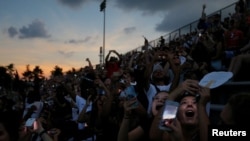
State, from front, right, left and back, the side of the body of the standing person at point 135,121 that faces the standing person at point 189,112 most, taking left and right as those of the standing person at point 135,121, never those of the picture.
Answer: left

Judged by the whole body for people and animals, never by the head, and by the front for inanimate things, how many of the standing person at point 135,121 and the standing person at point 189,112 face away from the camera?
0

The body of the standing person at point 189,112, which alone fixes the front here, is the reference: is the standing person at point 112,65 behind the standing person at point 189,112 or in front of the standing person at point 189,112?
behind

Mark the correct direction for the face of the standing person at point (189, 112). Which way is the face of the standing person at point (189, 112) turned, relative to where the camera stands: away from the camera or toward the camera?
toward the camera

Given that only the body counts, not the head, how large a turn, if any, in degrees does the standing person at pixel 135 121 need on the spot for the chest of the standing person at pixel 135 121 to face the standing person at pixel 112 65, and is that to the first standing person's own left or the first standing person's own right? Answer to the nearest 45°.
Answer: approximately 135° to the first standing person's own right

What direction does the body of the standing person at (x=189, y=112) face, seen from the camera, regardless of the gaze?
toward the camera
